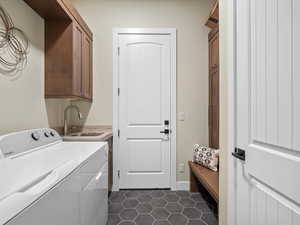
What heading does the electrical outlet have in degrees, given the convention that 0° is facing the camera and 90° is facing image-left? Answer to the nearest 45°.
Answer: approximately 0°

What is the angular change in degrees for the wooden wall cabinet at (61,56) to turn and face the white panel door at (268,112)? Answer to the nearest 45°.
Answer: approximately 45° to its right

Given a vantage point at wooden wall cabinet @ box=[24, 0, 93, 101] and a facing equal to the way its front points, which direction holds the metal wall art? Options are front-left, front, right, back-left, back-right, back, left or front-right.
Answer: back-right

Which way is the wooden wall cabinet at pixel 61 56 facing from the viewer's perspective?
to the viewer's right

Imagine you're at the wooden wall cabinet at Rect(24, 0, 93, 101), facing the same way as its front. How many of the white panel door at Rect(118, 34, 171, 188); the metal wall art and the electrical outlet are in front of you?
2

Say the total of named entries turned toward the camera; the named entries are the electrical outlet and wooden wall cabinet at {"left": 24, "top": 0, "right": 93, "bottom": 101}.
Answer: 1
